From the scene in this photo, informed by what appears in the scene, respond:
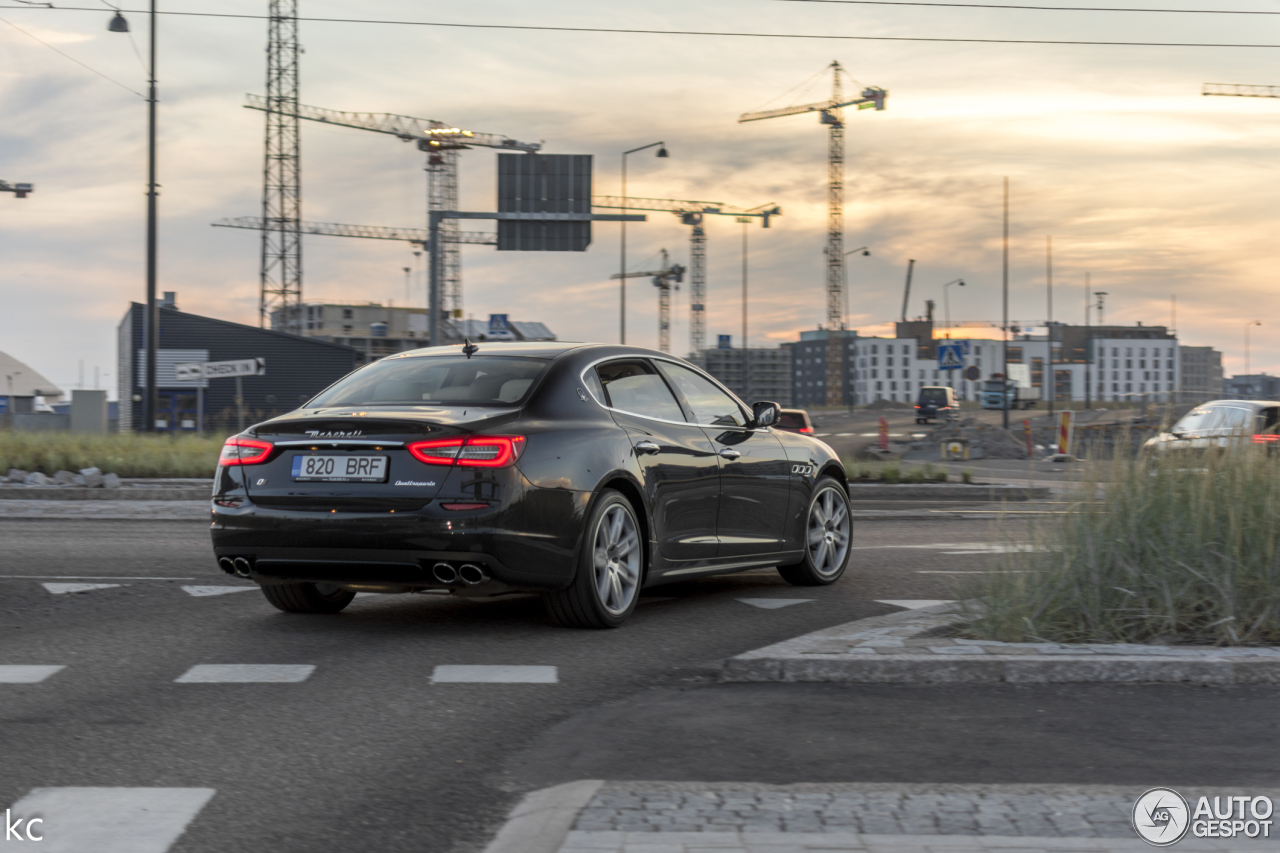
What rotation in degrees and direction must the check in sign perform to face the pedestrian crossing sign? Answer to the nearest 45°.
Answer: approximately 90° to its left

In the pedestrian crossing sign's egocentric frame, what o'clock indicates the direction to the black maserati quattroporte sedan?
The black maserati quattroporte sedan is roughly at 12 o'clock from the pedestrian crossing sign.

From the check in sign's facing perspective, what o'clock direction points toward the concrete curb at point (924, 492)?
The concrete curb is roughly at 11 o'clock from the check in sign.

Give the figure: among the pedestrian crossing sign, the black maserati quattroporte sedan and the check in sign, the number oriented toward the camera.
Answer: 2

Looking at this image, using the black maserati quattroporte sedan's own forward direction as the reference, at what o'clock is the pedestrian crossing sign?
The pedestrian crossing sign is roughly at 11 o'clock from the black maserati quattroporte sedan.

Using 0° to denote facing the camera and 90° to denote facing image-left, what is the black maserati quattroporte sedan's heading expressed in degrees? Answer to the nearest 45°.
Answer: approximately 225°

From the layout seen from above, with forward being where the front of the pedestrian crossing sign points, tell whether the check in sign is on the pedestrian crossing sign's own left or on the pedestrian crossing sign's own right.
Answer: on the pedestrian crossing sign's own right

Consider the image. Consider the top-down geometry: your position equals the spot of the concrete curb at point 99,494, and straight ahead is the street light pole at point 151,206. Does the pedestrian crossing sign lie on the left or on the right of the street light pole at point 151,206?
right

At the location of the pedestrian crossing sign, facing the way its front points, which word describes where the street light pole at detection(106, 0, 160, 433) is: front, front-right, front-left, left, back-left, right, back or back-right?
front-right

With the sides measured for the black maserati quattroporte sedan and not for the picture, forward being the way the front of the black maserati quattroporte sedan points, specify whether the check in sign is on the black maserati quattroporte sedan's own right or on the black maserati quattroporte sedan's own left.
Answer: on the black maserati quattroporte sedan's own left
